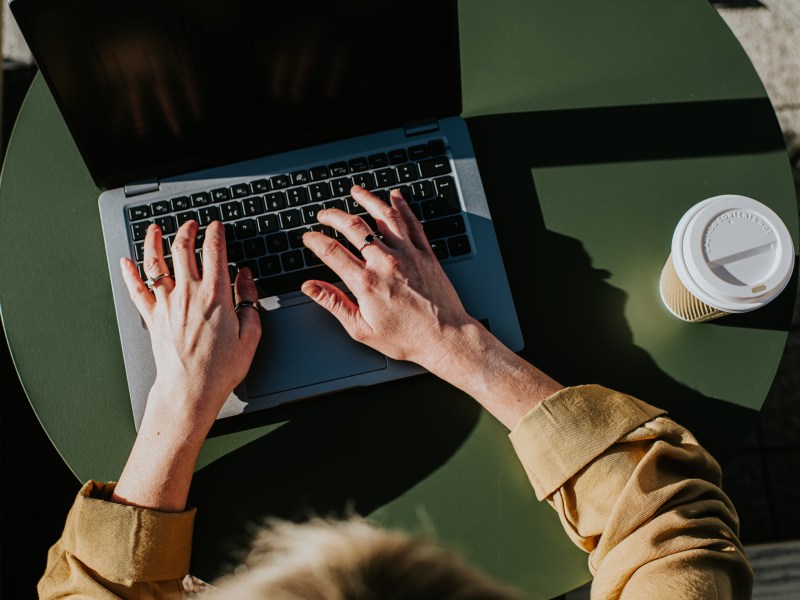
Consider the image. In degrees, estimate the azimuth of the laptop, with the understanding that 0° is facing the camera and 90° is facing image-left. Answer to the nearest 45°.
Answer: approximately 0°
